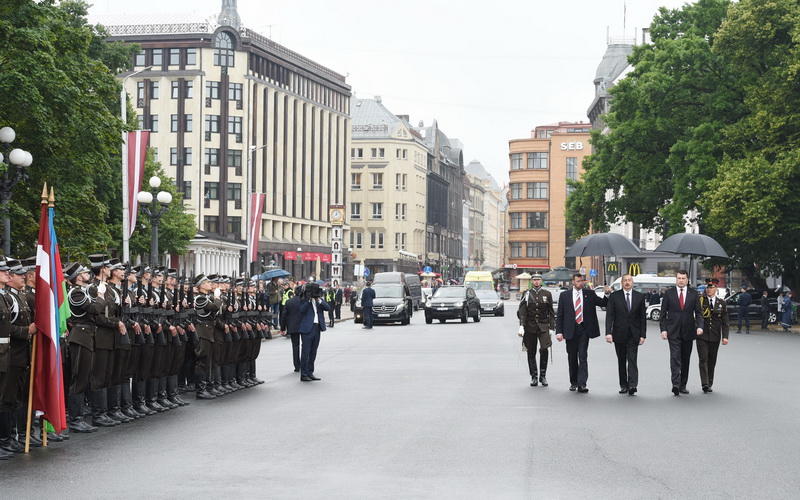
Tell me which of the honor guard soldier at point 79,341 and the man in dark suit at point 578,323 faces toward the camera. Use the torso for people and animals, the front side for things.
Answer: the man in dark suit

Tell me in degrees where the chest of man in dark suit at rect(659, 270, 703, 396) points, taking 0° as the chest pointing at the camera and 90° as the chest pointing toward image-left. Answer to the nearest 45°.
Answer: approximately 0°

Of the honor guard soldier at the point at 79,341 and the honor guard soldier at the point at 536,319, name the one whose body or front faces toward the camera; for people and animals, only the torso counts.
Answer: the honor guard soldier at the point at 536,319

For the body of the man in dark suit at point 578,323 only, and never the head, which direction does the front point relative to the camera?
toward the camera

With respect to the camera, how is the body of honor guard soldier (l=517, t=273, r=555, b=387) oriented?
toward the camera

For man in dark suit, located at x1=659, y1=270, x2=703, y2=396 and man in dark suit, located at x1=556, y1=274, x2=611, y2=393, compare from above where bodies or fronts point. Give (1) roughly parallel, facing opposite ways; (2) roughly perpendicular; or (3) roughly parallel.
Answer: roughly parallel

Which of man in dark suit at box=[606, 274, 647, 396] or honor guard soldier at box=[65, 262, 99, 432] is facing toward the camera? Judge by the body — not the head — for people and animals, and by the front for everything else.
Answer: the man in dark suit

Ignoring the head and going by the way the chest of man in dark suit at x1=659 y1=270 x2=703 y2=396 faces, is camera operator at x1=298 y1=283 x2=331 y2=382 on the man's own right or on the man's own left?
on the man's own right

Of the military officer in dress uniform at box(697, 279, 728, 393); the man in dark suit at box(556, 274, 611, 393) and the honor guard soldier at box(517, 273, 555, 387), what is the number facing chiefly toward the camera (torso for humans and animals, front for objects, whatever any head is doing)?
3

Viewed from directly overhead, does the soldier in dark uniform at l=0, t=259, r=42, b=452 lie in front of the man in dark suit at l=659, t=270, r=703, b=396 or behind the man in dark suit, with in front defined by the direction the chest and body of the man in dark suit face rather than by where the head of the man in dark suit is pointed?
in front

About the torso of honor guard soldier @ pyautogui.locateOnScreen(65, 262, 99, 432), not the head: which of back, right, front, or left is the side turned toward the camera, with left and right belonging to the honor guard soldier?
right

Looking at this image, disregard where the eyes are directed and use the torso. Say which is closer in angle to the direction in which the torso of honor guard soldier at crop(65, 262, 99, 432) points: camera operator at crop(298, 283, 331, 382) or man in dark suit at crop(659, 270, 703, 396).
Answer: the man in dark suit

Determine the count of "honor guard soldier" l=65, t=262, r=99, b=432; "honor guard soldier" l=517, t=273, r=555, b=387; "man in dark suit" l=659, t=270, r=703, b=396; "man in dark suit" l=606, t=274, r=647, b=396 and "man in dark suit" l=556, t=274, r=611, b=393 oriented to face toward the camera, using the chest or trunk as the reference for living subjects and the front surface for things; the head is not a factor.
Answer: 4

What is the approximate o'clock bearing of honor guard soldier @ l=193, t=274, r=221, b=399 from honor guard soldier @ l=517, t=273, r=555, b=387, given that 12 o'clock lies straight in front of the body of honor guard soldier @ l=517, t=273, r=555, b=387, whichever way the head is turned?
honor guard soldier @ l=193, t=274, r=221, b=399 is roughly at 2 o'clock from honor guard soldier @ l=517, t=273, r=555, b=387.
